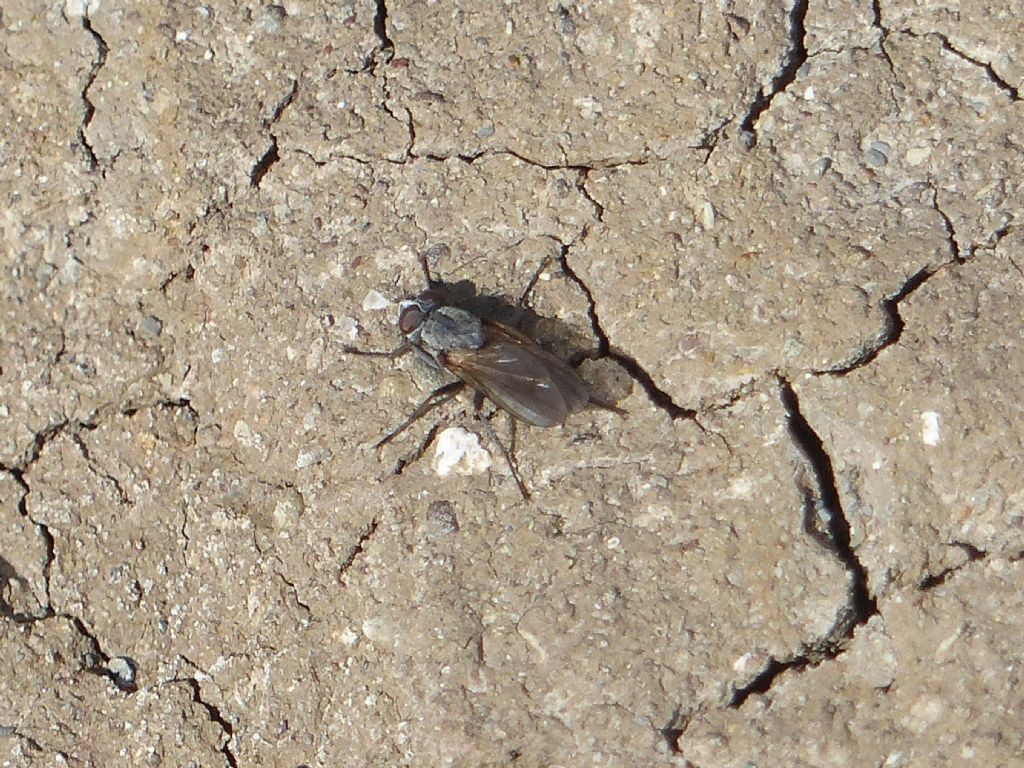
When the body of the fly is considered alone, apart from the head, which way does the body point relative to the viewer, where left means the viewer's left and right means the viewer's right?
facing away from the viewer and to the left of the viewer
